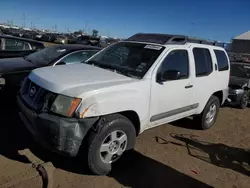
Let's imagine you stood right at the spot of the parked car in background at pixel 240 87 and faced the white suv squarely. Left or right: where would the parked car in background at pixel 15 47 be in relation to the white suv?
right

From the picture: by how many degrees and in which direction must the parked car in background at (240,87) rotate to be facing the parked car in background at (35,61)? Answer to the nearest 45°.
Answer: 0° — it already faces it

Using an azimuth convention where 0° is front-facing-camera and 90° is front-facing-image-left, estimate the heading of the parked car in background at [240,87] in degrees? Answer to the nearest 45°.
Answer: approximately 45°

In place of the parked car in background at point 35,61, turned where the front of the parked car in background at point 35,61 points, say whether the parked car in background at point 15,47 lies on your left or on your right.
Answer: on your right

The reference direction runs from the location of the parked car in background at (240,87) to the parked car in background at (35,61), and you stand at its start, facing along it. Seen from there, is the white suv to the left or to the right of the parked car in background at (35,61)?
left

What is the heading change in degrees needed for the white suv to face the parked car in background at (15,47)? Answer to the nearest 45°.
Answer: approximately 90° to its right

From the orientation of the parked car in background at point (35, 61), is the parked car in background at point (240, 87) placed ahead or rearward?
rearward

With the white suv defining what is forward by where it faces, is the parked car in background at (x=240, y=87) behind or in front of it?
behind

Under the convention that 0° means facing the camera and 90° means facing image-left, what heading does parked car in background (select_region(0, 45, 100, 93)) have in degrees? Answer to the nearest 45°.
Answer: approximately 45°

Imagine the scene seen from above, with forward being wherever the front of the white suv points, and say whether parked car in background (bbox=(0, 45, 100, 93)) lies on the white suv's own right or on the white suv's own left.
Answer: on the white suv's own right
